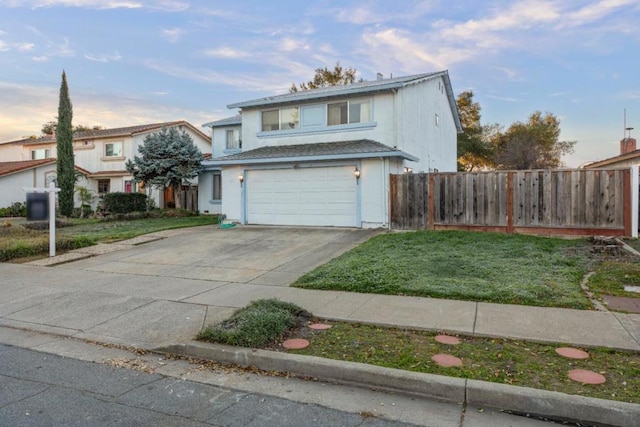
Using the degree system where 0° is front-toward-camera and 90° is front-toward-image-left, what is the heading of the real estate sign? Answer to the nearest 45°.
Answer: approximately 0°

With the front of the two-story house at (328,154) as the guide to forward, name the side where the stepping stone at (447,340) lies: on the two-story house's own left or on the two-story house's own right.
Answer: on the two-story house's own left

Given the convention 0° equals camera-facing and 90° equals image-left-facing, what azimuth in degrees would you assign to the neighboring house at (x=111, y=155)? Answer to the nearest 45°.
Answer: approximately 45°

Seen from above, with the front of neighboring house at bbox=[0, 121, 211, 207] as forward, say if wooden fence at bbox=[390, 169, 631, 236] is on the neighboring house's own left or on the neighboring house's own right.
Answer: on the neighboring house's own left

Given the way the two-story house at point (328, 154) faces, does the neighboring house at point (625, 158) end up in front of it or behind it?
behind

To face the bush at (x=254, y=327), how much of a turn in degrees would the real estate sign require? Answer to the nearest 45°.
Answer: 0° — it already faces it

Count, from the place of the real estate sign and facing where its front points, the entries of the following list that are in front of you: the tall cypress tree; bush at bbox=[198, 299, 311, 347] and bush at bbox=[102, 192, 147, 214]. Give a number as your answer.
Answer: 1

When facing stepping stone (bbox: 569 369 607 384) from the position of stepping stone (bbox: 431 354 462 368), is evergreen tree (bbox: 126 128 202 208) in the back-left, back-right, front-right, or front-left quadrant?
back-left

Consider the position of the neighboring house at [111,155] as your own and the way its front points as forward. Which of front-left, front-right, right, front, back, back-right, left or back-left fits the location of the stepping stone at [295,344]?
front-left
